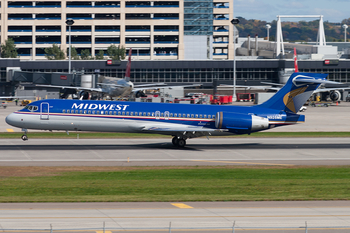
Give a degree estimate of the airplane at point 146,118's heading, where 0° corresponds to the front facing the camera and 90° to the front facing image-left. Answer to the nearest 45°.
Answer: approximately 90°
